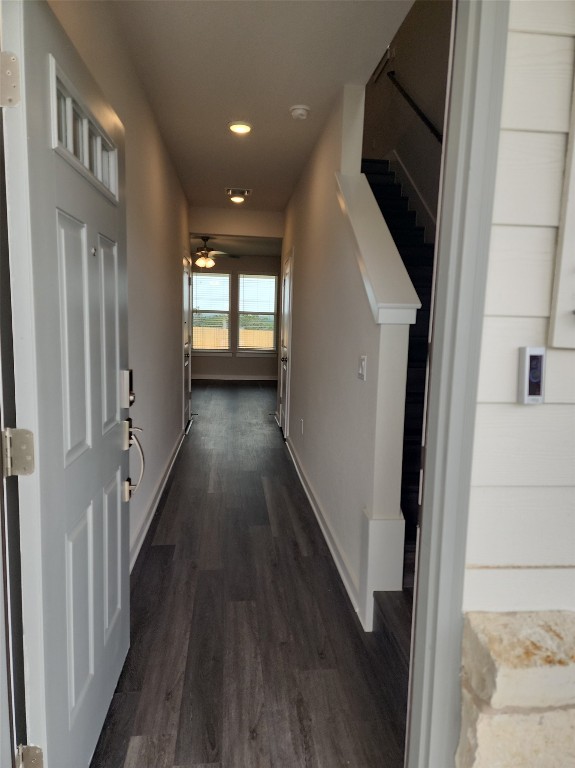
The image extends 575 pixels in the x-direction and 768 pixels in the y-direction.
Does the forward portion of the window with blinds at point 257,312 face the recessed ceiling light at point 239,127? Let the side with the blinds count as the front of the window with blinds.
yes

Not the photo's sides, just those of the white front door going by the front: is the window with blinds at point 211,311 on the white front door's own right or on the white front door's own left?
on the white front door's own left

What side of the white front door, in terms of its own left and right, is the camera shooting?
right

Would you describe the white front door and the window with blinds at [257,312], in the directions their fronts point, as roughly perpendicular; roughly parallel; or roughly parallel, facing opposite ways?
roughly perpendicular

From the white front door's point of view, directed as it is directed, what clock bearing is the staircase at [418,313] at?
The staircase is roughly at 11 o'clock from the white front door.

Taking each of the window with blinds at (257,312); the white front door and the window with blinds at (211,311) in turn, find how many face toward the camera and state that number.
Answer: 2

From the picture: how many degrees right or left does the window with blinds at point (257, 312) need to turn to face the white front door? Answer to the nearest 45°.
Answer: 0° — it already faces it

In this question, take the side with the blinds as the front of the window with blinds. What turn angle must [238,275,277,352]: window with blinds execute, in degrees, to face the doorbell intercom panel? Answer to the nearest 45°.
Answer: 0° — it already faces it

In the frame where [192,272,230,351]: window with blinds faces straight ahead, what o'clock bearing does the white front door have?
The white front door is roughly at 12 o'clock from the window with blinds.

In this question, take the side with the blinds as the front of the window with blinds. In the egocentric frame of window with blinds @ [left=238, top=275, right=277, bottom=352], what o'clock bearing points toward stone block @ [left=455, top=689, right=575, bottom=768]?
The stone block is roughly at 12 o'clock from the window with blinds.

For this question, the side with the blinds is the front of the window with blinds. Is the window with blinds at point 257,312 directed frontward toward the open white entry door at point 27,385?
yes

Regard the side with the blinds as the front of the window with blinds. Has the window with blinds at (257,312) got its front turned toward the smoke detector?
yes

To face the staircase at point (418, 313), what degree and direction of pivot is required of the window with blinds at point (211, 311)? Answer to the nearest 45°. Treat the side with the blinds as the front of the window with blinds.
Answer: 0° — it already faces it
